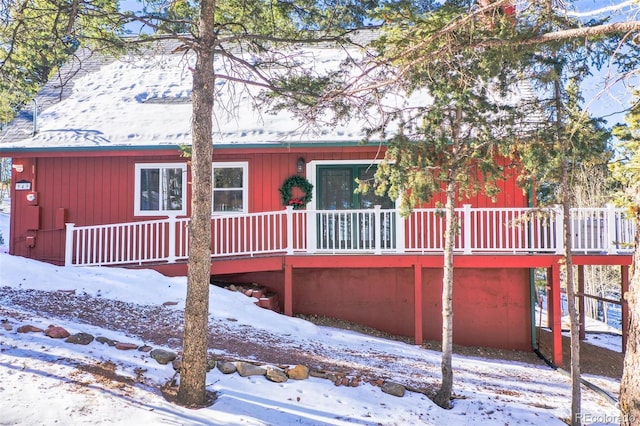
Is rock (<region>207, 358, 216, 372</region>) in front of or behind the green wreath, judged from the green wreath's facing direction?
in front

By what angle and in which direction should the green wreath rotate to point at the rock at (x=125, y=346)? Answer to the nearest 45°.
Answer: approximately 45° to its right

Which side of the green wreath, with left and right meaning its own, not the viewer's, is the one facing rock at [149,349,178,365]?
front

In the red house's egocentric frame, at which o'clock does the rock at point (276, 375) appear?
The rock is roughly at 12 o'clock from the red house.

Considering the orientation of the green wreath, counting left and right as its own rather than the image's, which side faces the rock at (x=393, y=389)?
front

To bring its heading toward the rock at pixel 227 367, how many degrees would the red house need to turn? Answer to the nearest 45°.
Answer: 0° — it already faces it

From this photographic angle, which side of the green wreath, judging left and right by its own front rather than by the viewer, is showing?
front

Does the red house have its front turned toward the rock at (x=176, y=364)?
yes

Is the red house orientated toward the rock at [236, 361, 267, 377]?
yes

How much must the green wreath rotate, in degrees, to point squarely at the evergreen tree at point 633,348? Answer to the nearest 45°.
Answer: approximately 45° to its left

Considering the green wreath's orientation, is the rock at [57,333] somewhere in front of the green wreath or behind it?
in front

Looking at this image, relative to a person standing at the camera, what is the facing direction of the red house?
facing the viewer

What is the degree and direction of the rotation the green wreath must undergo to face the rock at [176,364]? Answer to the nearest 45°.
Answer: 0° — it already faces it

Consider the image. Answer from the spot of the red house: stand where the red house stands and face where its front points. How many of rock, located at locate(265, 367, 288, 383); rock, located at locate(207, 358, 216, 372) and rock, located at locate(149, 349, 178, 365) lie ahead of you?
3

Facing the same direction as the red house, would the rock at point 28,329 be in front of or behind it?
in front

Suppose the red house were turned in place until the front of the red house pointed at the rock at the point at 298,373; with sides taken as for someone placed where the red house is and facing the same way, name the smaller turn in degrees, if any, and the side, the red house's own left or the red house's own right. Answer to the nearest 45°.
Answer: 0° — it already faces it
